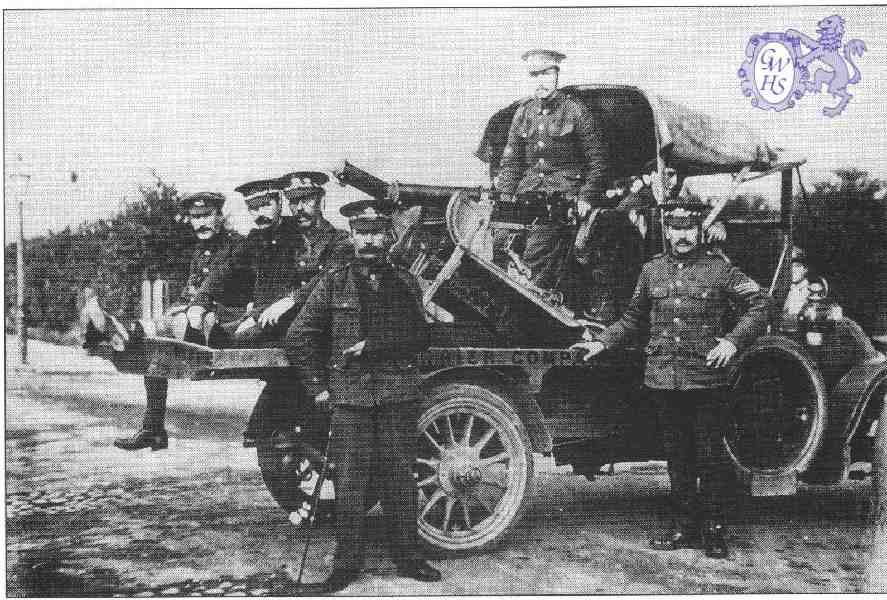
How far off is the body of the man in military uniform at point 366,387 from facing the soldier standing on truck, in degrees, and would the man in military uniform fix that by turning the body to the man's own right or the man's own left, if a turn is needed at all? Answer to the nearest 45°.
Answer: approximately 135° to the man's own left

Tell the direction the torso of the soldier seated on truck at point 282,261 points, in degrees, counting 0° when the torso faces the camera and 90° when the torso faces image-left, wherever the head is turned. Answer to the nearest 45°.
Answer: approximately 45°

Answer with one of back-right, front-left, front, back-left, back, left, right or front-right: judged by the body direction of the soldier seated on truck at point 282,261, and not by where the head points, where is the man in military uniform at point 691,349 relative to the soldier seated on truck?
back-left

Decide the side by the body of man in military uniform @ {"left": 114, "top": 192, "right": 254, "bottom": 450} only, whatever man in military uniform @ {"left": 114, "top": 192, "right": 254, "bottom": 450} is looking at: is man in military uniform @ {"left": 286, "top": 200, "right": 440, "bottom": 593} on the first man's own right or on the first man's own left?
on the first man's own left

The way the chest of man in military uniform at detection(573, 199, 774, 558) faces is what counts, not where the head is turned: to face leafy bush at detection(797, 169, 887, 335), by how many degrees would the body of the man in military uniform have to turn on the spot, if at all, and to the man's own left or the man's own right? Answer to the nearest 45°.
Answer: approximately 135° to the man's own left

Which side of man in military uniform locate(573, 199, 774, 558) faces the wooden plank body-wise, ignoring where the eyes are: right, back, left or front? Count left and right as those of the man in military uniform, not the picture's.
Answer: right

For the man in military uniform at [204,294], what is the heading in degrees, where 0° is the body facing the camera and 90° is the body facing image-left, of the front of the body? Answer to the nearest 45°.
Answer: approximately 45°

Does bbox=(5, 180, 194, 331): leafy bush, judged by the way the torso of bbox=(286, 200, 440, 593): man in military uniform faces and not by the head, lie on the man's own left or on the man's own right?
on the man's own right

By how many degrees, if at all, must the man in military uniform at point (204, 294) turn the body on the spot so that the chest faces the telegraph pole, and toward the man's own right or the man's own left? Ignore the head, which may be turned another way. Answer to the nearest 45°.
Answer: approximately 90° to the man's own right

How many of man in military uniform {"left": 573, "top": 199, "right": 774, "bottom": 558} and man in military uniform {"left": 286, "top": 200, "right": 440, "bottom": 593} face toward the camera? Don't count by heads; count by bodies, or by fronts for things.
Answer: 2

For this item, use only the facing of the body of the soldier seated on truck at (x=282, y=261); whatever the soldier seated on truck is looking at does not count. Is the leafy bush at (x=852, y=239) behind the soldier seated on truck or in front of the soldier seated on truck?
behind
